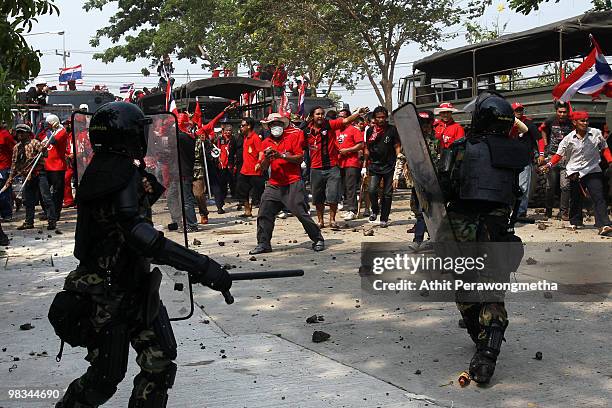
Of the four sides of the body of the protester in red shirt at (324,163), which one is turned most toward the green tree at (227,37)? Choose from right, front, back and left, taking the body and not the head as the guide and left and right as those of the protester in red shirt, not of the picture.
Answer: back

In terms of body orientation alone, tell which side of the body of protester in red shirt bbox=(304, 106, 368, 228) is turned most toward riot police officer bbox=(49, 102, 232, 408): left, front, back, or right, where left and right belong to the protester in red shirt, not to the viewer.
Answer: front

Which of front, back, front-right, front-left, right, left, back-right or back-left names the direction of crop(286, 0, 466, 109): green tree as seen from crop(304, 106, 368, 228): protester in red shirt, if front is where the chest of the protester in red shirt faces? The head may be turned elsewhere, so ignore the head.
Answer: back

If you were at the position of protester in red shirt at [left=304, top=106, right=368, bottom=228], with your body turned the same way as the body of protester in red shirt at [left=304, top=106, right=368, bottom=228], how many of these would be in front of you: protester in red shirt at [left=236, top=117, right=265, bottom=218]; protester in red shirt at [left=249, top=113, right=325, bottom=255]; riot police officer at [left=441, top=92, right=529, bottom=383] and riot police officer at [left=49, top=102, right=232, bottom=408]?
3

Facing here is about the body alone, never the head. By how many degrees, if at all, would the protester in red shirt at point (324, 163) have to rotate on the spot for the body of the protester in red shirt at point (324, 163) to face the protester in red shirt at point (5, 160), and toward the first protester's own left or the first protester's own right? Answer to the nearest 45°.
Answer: approximately 90° to the first protester's own right

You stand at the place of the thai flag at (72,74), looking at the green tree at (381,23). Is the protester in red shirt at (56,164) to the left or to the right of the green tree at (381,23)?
right

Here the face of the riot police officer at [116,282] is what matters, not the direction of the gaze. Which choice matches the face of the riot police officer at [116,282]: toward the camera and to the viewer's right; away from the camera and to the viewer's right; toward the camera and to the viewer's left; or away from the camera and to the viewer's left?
away from the camera and to the viewer's right

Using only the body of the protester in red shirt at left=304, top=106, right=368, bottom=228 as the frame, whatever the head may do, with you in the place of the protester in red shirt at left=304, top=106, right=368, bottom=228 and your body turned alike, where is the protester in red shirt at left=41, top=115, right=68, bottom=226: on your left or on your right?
on your right

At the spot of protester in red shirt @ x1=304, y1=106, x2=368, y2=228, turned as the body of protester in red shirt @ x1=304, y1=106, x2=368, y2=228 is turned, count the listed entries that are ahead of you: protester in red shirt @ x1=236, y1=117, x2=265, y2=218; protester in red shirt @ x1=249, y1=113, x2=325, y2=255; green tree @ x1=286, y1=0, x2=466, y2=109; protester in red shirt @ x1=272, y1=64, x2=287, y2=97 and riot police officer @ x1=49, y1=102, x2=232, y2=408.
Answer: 2

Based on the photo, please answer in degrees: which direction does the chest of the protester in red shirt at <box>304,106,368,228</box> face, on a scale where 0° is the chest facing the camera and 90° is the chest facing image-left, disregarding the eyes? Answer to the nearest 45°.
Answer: approximately 0°

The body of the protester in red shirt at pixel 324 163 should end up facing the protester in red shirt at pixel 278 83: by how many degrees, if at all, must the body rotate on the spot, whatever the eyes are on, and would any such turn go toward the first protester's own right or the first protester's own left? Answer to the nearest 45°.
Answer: approximately 180°

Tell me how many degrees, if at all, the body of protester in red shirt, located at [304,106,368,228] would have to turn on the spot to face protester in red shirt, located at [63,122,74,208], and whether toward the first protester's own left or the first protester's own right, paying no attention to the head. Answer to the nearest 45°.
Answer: approximately 135° to the first protester's own right

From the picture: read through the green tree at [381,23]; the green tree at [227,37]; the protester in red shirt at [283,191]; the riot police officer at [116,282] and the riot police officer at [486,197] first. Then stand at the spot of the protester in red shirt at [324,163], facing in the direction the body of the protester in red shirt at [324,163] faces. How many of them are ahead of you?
3
